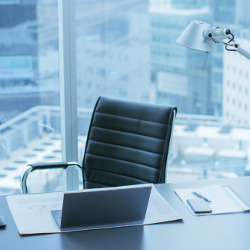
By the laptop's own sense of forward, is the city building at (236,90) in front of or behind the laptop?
in front

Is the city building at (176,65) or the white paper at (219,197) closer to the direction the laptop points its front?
the city building

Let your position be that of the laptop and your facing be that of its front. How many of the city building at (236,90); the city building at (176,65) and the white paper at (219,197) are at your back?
0

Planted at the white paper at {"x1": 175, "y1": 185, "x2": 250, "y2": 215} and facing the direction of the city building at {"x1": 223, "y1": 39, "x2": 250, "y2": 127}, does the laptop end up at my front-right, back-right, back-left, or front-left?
back-left

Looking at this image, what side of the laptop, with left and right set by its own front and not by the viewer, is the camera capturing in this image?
back

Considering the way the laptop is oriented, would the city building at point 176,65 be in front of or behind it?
in front
